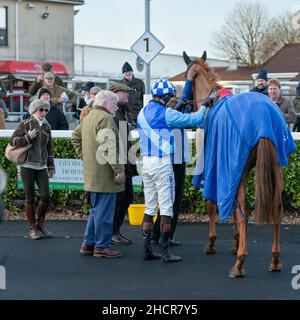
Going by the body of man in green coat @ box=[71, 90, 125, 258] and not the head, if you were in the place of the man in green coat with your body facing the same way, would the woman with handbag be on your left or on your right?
on your left

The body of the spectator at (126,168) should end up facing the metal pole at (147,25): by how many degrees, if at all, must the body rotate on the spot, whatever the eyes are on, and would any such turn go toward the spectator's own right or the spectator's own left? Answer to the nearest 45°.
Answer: approximately 90° to the spectator's own left

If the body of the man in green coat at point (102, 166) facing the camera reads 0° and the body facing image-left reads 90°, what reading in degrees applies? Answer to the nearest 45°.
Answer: approximately 225°

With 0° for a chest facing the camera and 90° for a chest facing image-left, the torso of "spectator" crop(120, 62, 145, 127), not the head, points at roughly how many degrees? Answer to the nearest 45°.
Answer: approximately 0°

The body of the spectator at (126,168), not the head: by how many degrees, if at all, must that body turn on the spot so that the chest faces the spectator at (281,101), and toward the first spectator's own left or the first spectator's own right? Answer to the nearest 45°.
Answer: approximately 45° to the first spectator's own left

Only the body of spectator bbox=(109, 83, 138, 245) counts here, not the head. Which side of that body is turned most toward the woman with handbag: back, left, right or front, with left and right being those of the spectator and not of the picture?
back

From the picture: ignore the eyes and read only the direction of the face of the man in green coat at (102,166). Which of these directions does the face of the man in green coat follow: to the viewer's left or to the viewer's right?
to the viewer's right

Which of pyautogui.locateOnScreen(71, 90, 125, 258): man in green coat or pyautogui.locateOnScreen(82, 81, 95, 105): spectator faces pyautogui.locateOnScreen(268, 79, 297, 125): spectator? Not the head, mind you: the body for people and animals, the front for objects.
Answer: the man in green coat
